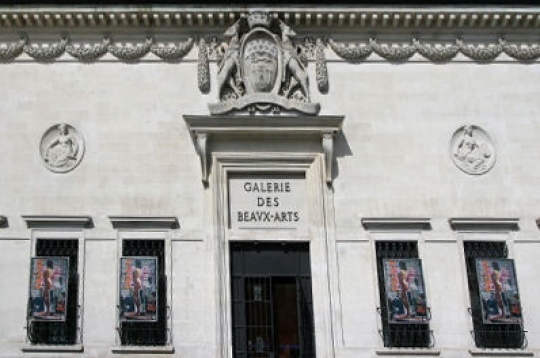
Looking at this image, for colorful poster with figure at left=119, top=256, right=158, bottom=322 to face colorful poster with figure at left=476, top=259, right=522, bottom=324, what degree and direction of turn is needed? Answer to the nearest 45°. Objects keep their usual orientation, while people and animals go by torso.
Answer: approximately 90° to its left

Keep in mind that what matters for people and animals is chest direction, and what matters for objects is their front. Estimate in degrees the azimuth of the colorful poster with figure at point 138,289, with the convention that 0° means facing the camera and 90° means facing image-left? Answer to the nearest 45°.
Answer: approximately 0°

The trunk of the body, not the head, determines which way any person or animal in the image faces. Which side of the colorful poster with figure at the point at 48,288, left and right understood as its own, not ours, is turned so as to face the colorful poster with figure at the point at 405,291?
left

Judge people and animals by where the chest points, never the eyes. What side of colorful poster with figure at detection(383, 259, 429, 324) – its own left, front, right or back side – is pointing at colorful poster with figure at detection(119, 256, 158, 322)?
right

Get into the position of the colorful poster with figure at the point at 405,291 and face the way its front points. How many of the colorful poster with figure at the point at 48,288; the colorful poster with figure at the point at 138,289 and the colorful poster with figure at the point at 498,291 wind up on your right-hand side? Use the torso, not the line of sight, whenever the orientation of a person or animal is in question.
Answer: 2

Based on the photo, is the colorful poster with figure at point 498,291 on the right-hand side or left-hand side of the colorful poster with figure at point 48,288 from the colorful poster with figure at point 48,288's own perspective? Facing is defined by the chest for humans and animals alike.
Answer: on its left

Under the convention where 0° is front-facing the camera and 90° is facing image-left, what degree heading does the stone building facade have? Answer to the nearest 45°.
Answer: approximately 0°

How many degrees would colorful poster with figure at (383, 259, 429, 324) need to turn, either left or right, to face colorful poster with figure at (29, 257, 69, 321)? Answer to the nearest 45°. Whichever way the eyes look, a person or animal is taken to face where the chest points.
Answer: approximately 90° to its right

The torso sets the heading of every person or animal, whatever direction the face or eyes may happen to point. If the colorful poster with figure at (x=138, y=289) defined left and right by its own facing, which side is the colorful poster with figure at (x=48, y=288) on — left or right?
on its right

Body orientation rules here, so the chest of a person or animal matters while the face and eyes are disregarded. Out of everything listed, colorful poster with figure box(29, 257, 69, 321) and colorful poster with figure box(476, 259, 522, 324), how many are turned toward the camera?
2
